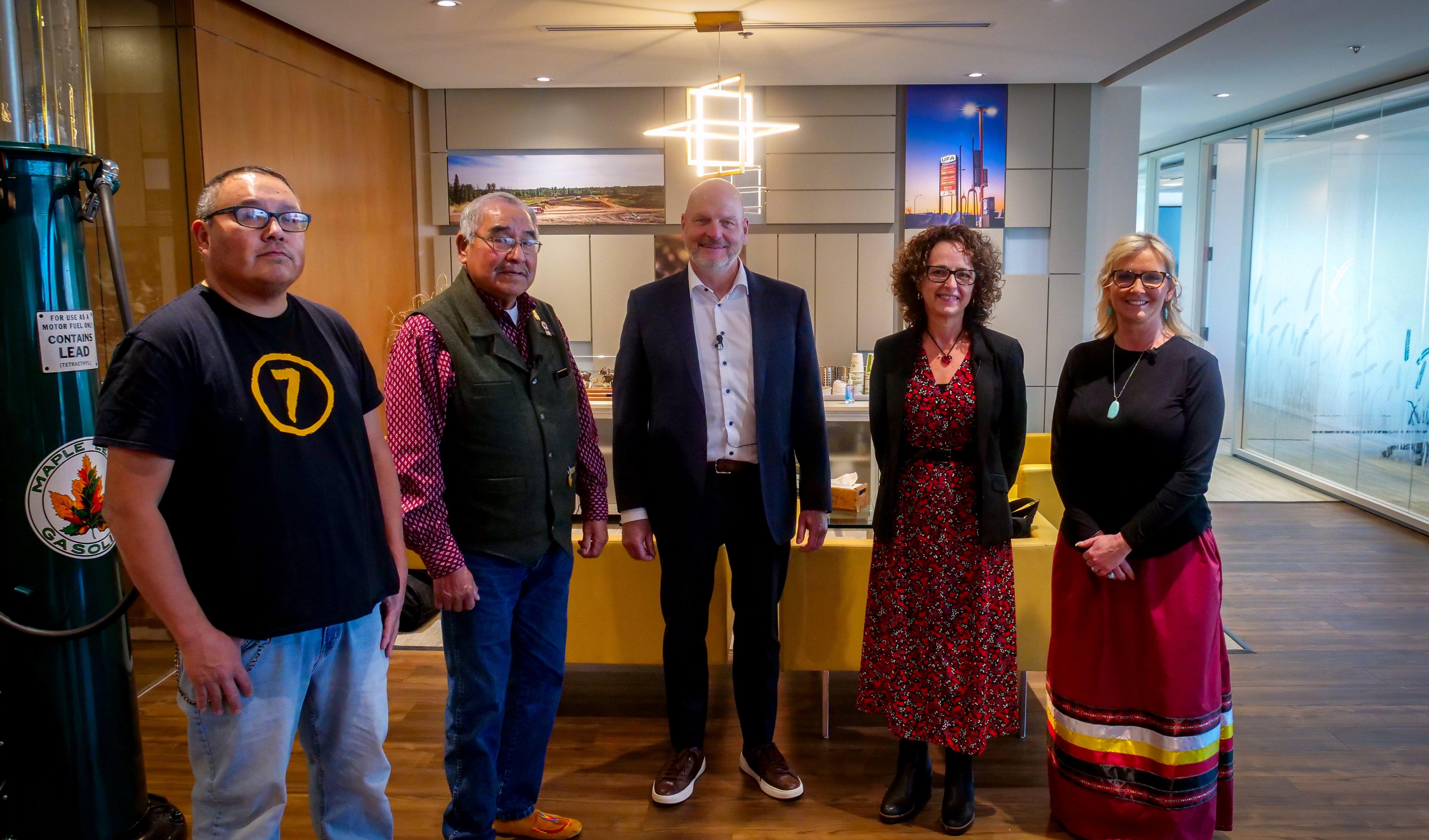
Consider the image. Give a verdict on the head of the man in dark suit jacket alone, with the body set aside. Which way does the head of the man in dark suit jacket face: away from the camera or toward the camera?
toward the camera

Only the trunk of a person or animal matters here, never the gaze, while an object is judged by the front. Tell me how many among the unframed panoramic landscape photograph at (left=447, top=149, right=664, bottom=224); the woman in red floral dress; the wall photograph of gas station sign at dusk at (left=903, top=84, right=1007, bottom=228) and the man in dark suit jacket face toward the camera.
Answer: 4

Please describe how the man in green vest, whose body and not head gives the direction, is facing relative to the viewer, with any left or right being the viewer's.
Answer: facing the viewer and to the right of the viewer

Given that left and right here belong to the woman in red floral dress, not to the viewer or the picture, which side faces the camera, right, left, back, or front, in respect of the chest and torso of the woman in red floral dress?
front

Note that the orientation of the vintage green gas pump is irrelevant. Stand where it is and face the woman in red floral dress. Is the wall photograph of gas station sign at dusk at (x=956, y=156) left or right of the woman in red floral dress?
left

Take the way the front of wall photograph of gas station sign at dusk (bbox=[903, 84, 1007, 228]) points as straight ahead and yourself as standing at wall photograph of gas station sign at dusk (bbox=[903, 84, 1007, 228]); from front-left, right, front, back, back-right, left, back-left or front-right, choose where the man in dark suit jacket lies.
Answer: front

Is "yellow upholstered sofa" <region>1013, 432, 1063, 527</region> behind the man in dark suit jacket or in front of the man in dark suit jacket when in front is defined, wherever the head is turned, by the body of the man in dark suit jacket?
behind

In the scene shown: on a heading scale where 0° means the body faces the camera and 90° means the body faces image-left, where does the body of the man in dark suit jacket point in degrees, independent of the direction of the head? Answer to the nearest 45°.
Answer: approximately 0°

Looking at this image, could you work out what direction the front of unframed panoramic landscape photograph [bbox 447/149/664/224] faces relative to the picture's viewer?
facing the viewer

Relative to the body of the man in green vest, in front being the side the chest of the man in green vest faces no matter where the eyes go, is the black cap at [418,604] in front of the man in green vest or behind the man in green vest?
behind

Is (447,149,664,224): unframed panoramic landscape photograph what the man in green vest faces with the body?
no

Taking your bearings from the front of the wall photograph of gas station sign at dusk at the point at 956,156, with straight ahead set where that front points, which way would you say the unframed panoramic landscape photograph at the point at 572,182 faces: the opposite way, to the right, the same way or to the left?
the same way

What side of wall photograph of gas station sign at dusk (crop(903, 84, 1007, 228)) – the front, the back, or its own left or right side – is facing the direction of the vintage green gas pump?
front

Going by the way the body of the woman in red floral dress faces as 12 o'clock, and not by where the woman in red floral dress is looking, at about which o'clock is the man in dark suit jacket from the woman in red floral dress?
The man in dark suit jacket is roughly at 3 o'clock from the woman in red floral dress.

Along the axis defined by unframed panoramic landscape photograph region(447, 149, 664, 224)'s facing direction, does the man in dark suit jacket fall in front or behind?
in front

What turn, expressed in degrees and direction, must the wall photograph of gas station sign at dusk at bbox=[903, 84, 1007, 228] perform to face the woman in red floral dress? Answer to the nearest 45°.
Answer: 0° — it already faces them
